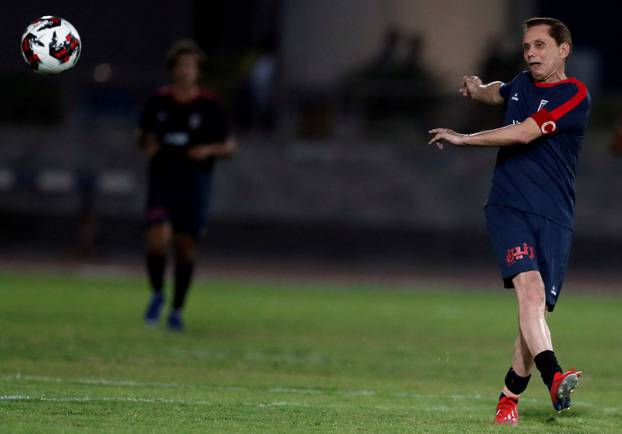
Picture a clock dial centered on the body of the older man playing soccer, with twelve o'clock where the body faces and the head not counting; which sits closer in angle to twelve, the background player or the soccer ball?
the soccer ball

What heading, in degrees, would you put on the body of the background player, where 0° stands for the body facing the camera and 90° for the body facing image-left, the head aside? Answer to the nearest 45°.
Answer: approximately 0°

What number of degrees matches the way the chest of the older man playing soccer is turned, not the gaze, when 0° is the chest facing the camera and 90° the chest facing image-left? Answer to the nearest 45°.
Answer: approximately 45°

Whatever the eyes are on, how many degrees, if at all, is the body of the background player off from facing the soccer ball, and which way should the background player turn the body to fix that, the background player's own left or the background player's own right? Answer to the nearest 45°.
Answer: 0° — they already face it
